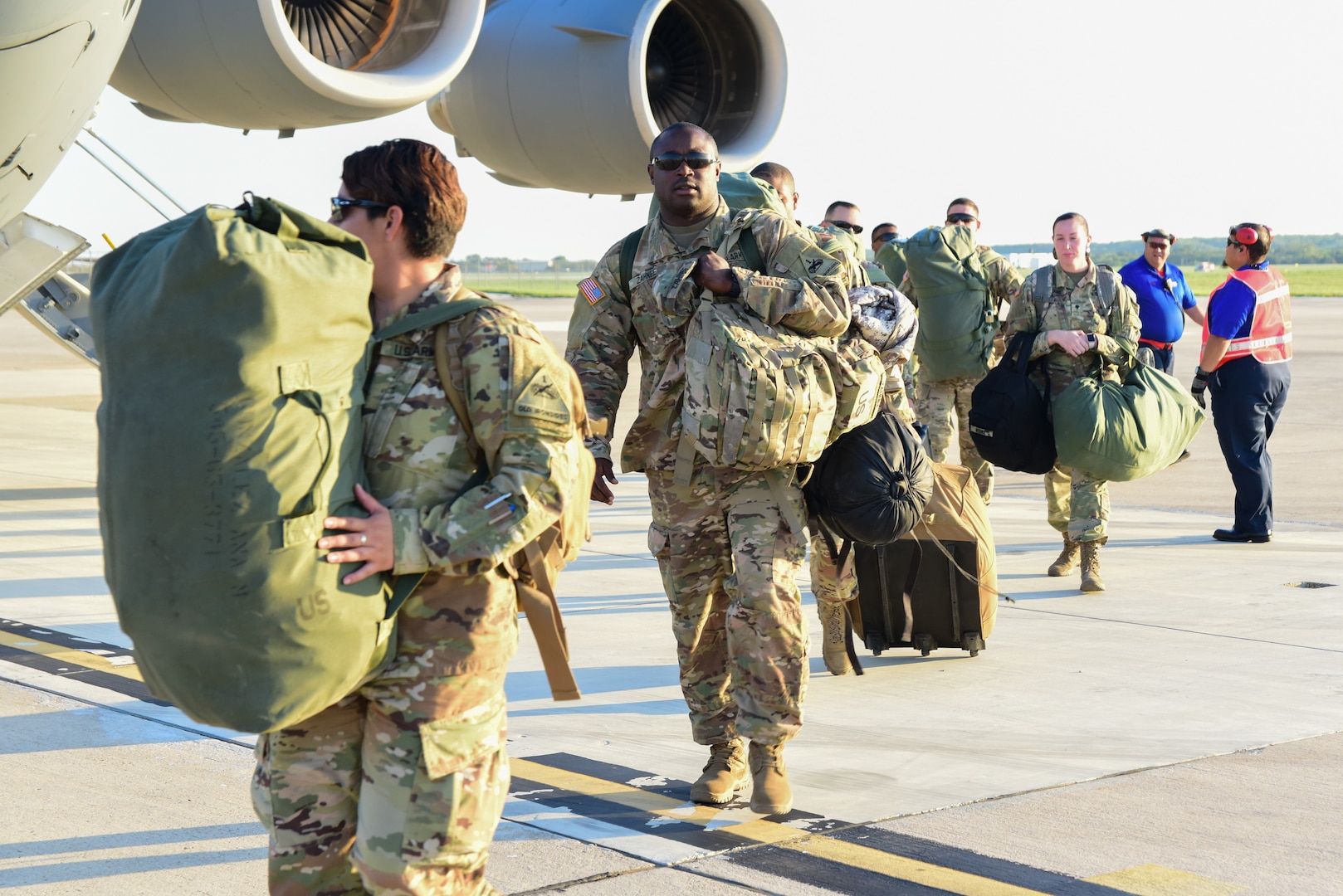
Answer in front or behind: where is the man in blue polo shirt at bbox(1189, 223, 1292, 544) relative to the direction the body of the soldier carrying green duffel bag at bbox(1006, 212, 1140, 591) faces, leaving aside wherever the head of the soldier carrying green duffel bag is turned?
behind

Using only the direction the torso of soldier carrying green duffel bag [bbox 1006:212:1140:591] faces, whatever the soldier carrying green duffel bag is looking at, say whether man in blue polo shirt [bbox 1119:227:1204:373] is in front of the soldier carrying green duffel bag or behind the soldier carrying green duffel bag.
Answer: behind

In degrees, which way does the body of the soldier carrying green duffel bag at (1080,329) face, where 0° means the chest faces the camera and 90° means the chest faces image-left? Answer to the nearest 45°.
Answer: approximately 0°

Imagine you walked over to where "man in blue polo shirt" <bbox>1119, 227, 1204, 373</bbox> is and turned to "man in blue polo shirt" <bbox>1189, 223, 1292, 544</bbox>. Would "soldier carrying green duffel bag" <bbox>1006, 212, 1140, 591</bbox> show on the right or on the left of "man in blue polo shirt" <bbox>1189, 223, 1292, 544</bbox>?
right
